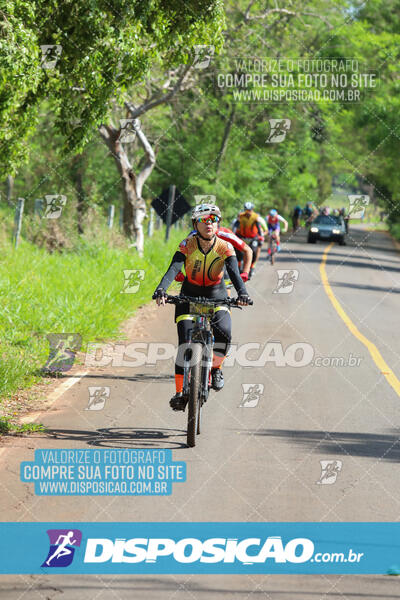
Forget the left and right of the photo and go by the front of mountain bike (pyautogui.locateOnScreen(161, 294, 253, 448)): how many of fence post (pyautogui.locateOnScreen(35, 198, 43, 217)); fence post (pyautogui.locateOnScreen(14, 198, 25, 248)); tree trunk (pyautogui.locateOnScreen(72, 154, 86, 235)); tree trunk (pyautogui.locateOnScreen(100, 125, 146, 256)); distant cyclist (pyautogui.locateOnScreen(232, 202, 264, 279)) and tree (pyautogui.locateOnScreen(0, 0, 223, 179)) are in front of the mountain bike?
0

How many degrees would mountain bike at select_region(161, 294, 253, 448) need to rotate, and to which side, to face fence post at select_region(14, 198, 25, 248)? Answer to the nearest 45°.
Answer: approximately 180°

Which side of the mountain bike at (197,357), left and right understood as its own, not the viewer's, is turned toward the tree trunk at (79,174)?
back

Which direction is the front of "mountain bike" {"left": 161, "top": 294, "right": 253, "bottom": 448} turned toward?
toward the camera

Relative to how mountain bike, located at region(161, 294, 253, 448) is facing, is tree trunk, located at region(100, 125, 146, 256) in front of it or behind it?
behind

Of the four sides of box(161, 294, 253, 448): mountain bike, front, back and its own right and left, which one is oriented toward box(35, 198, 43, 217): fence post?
back

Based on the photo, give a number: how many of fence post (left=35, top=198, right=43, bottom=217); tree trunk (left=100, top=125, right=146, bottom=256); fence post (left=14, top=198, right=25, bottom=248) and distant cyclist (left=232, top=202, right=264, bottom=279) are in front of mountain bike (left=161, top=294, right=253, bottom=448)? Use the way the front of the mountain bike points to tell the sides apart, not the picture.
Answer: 0

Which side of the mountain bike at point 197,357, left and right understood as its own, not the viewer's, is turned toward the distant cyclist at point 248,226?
back

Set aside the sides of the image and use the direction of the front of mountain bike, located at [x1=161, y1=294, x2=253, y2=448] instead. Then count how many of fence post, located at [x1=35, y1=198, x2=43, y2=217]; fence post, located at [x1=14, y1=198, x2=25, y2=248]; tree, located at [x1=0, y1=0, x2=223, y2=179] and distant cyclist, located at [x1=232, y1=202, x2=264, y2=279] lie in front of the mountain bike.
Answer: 0

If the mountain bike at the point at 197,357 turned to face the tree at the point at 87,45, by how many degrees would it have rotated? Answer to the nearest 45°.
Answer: approximately 135° to its right
